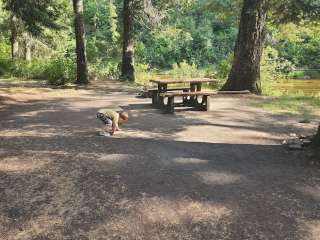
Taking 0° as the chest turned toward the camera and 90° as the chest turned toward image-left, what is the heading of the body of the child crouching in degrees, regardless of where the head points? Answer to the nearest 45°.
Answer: approximately 270°

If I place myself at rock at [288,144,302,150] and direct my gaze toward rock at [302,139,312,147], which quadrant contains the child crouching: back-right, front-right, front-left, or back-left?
back-left

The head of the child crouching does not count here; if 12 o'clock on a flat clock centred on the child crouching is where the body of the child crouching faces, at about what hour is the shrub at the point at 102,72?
The shrub is roughly at 9 o'clock from the child crouching.

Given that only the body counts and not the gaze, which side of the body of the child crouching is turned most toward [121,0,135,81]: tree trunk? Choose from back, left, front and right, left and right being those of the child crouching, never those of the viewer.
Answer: left

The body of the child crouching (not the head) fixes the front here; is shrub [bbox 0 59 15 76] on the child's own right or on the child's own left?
on the child's own left

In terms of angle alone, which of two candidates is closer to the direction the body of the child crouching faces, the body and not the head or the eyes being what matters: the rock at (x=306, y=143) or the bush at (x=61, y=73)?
the rock

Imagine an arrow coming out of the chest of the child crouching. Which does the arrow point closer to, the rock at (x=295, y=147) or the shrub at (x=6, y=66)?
the rock

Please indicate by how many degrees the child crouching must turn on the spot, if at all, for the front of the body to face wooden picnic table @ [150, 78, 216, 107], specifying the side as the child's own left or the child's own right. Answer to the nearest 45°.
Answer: approximately 45° to the child's own left

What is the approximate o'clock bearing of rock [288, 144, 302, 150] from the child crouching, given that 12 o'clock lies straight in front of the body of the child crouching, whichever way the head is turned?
The rock is roughly at 1 o'clock from the child crouching.

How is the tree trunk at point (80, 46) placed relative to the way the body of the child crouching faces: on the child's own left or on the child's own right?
on the child's own left

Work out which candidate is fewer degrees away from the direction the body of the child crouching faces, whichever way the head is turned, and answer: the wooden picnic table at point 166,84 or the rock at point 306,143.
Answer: the rock

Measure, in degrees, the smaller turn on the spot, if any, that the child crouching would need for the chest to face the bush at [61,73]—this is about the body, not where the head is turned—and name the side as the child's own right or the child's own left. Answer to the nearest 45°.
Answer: approximately 90° to the child's own left
